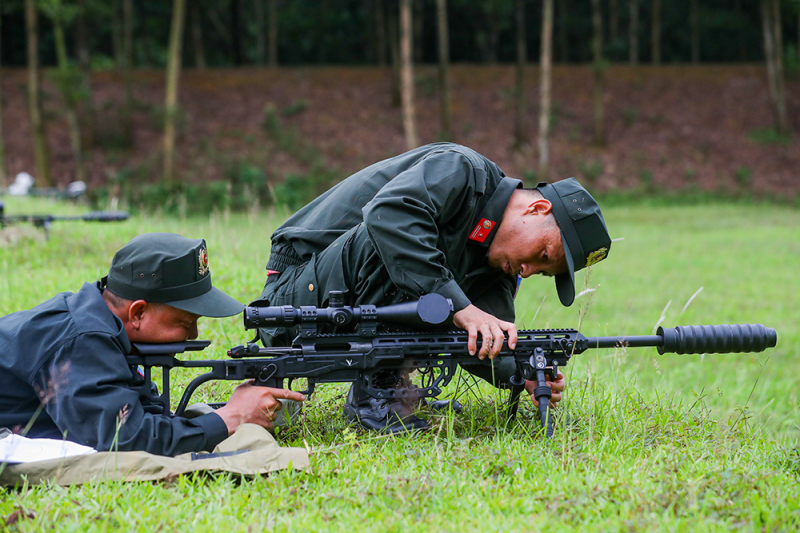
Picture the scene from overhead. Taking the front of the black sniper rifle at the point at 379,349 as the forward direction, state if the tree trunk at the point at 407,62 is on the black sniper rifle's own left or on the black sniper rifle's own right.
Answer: on the black sniper rifle's own left

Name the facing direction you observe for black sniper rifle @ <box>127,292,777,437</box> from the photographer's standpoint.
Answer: facing to the right of the viewer

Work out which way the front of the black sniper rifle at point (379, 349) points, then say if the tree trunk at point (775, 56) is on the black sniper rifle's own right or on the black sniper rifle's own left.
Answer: on the black sniper rifle's own left

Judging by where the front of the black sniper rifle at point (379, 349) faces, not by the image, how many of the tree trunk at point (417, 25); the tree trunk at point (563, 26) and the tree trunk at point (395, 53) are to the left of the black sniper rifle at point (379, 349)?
3

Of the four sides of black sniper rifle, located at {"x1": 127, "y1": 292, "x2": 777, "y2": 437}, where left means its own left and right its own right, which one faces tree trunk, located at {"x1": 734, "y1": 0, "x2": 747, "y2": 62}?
left

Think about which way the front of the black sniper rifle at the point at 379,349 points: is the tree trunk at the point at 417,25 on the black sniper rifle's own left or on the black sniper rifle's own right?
on the black sniper rifle's own left

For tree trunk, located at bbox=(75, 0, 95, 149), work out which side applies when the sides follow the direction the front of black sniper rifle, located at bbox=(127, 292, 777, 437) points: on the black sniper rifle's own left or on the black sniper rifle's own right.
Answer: on the black sniper rifle's own left

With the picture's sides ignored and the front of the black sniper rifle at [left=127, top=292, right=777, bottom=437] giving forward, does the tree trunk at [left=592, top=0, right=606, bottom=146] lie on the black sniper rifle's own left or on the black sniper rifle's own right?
on the black sniper rifle's own left
